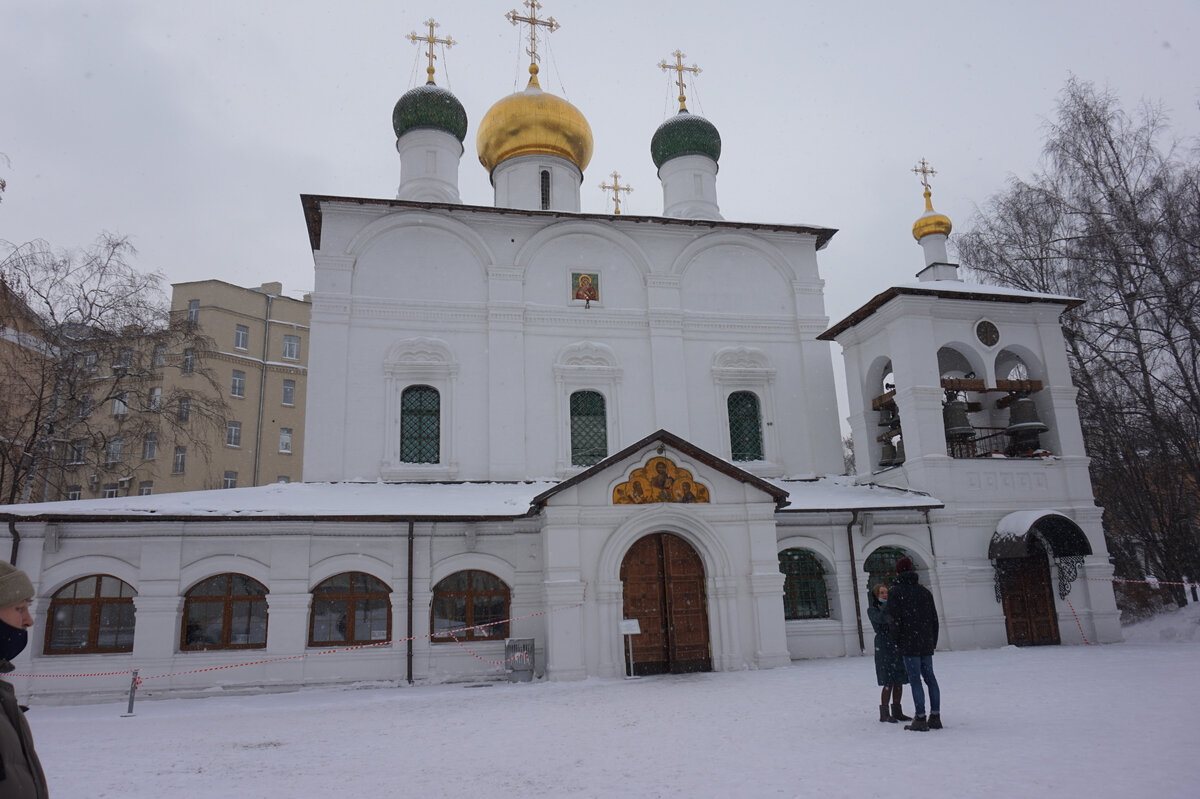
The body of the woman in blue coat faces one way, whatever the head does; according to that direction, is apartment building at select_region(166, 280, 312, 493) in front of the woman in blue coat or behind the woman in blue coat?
behind

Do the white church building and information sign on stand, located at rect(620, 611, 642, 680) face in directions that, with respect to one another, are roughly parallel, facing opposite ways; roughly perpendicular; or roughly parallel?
roughly parallel

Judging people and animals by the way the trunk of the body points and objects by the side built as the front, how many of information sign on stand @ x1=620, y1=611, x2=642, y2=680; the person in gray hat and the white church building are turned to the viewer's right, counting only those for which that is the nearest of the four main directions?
1

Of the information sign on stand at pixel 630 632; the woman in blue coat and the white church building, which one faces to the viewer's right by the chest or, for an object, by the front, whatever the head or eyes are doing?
the woman in blue coat

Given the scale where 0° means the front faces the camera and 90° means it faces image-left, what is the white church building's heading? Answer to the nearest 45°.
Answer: approximately 0°

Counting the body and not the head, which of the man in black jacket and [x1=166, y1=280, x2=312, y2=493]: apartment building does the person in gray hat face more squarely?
the man in black jacket

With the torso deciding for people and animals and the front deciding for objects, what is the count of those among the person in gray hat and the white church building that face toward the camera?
1

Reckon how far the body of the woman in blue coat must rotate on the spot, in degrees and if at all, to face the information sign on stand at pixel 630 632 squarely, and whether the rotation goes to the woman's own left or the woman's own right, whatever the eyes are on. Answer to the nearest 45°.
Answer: approximately 135° to the woman's own left

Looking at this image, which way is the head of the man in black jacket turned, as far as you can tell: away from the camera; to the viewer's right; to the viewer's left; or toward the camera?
away from the camera

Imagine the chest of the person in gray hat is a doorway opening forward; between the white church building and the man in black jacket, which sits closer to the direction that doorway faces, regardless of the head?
the man in black jacket

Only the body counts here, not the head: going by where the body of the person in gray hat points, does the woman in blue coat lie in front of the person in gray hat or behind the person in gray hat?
in front

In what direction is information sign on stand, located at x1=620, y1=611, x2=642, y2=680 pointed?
toward the camera

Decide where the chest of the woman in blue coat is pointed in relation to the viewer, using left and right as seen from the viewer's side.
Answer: facing to the right of the viewer

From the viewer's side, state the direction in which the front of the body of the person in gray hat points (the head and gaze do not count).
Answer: to the viewer's right

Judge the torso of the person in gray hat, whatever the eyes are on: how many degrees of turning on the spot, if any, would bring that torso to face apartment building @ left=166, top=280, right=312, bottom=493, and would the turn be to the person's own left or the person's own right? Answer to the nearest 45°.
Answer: approximately 90° to the person's own left

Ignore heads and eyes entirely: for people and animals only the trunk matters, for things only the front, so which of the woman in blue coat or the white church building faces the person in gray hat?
the white church building

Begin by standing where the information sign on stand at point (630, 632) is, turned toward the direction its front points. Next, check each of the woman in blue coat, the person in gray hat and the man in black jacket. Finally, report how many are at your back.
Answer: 0
